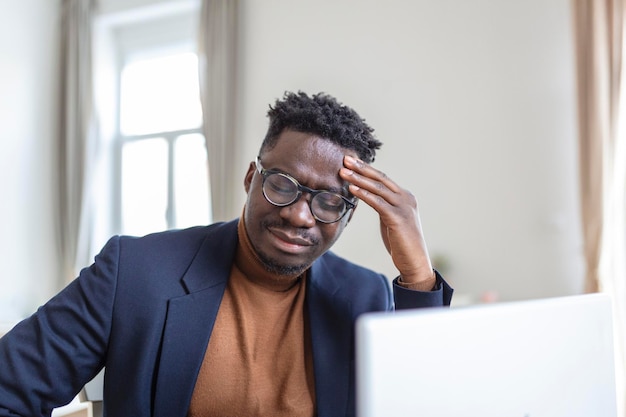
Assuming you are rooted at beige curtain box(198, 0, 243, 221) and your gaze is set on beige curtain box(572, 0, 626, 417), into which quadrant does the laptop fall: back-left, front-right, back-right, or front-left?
front-right

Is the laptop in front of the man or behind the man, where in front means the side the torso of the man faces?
in front

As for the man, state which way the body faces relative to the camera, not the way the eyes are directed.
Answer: toward the camera

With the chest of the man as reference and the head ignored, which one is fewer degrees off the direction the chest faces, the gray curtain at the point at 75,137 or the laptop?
the laptop

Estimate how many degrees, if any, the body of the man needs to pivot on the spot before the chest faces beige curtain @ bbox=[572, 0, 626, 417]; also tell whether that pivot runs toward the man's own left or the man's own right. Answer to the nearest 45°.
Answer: approximately 135° to the man's own left

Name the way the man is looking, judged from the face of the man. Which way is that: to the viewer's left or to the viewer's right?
to the viewer's right

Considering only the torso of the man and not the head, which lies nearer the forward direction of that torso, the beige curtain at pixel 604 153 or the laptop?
the laptop

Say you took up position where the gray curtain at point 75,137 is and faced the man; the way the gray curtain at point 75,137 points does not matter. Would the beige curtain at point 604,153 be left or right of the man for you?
left

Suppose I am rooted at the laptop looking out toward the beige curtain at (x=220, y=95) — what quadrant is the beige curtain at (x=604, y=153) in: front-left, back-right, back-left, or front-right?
front-right

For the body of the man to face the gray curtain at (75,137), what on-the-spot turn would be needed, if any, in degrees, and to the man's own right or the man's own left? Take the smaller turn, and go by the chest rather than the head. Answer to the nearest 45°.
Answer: approximately 180°

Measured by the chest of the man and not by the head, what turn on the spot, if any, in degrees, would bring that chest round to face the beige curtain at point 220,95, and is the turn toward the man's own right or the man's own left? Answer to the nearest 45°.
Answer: approximately 180°
